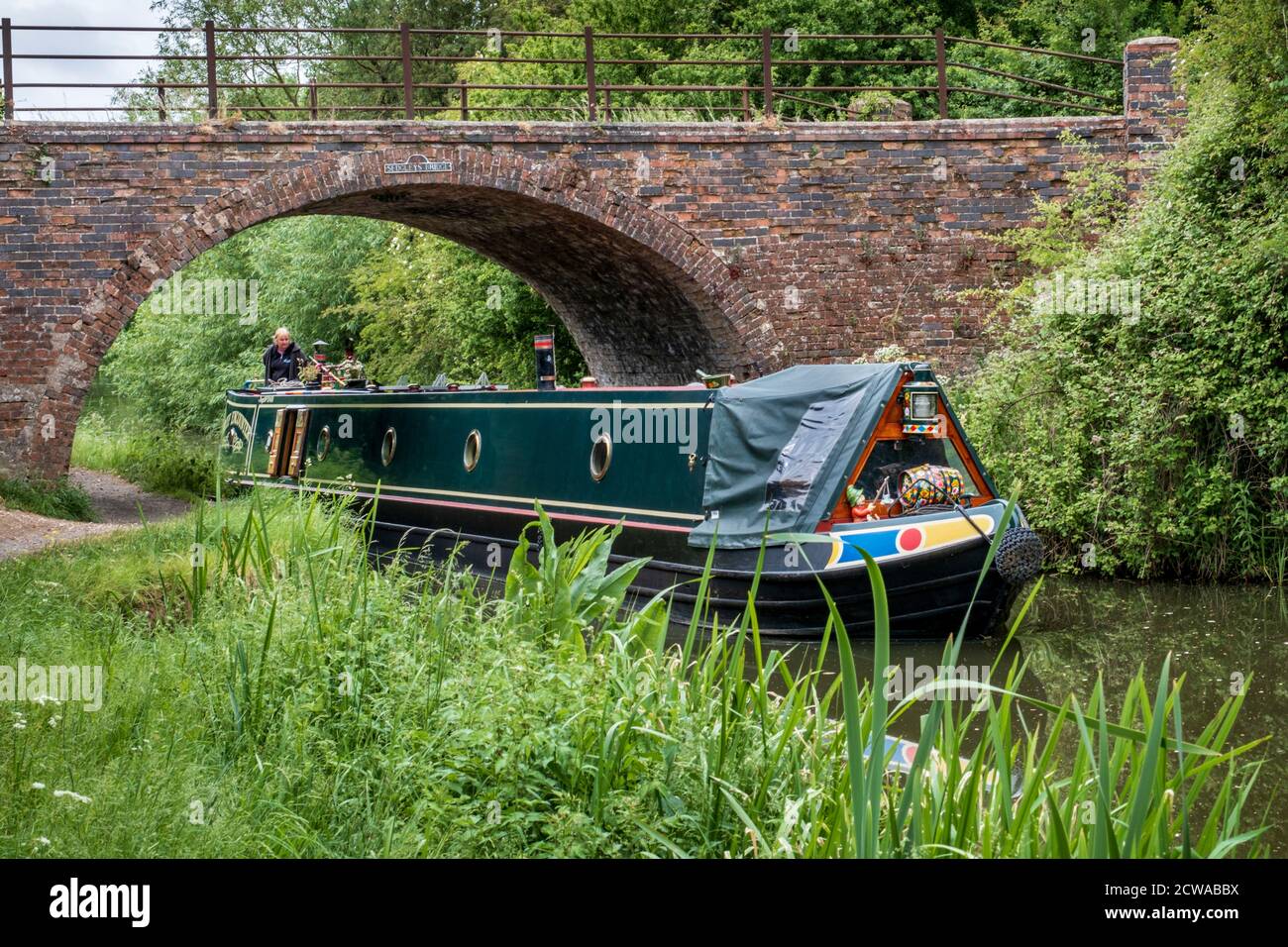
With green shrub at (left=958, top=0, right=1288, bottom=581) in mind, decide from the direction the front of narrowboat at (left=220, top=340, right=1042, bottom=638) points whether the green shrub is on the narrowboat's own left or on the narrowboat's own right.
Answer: on the narrowboat's own left

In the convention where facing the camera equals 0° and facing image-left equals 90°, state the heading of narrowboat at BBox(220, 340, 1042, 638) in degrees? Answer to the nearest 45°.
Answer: approximately 315°

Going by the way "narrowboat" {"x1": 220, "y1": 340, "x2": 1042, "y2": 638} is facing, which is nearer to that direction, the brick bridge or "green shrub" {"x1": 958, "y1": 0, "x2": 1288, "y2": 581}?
the green shrub

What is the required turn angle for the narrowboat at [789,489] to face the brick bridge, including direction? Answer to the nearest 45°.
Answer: approximately 135° to its left
